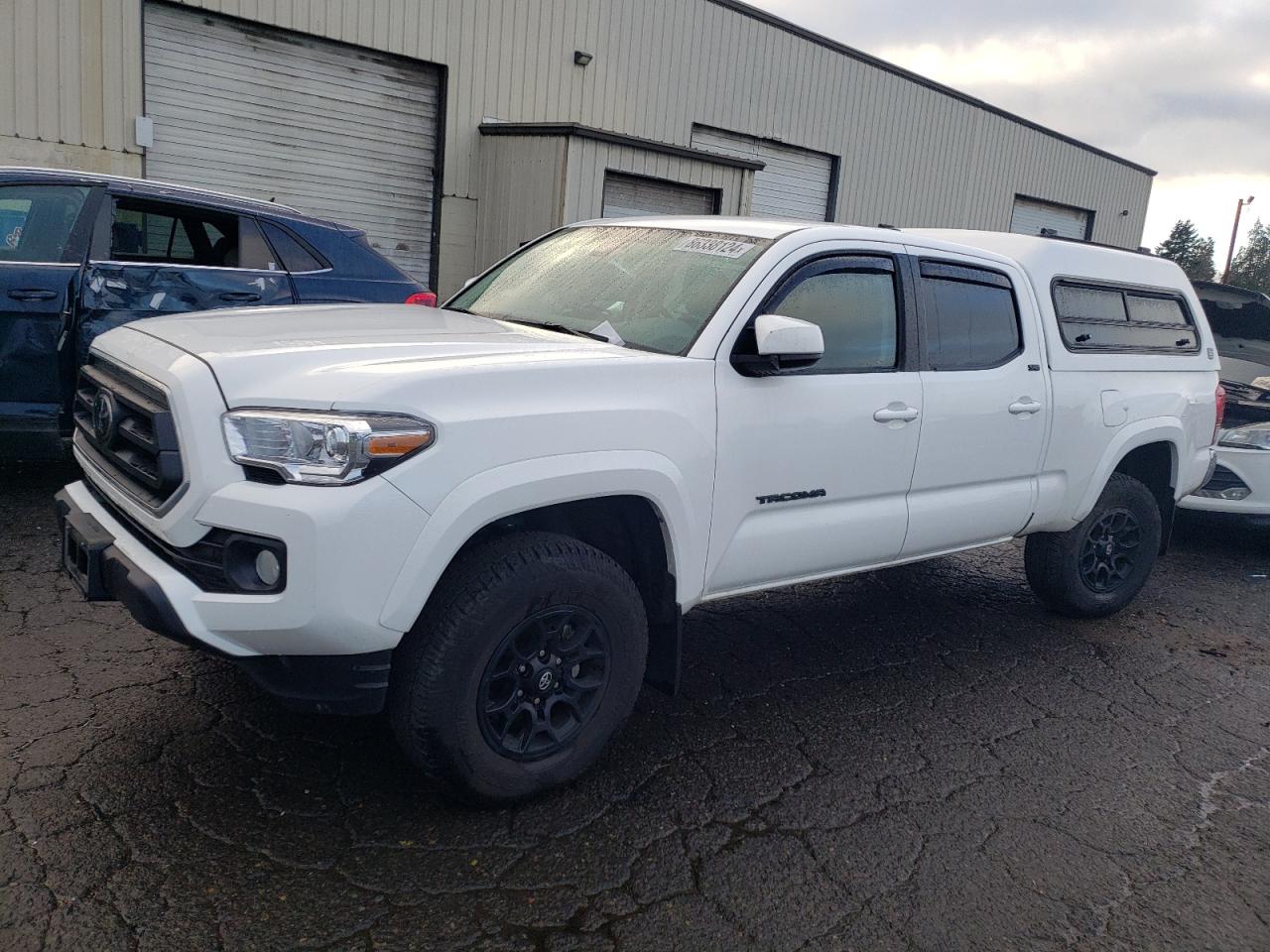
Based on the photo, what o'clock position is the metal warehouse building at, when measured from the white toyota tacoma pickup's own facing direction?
The metal warehouse building is roughly at 4 o'clock from the white toyota tacoma pickup.

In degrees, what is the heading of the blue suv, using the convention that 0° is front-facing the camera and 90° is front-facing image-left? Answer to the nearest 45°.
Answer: approximately 90°

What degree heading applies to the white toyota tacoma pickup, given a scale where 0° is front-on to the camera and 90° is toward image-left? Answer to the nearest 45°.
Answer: approximately 45°

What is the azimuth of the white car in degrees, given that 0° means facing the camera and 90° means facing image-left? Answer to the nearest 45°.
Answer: approximately 45°

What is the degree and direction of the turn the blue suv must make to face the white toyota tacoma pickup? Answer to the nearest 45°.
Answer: approximately 135° to its left

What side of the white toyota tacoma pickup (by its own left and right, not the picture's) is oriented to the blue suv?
right

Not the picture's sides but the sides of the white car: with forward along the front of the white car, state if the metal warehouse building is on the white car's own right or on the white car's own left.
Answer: on the white car's own right

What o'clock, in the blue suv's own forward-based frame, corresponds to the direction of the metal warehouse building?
The metal warehouse building is roughly at 4 o'clock from the blue suv.
